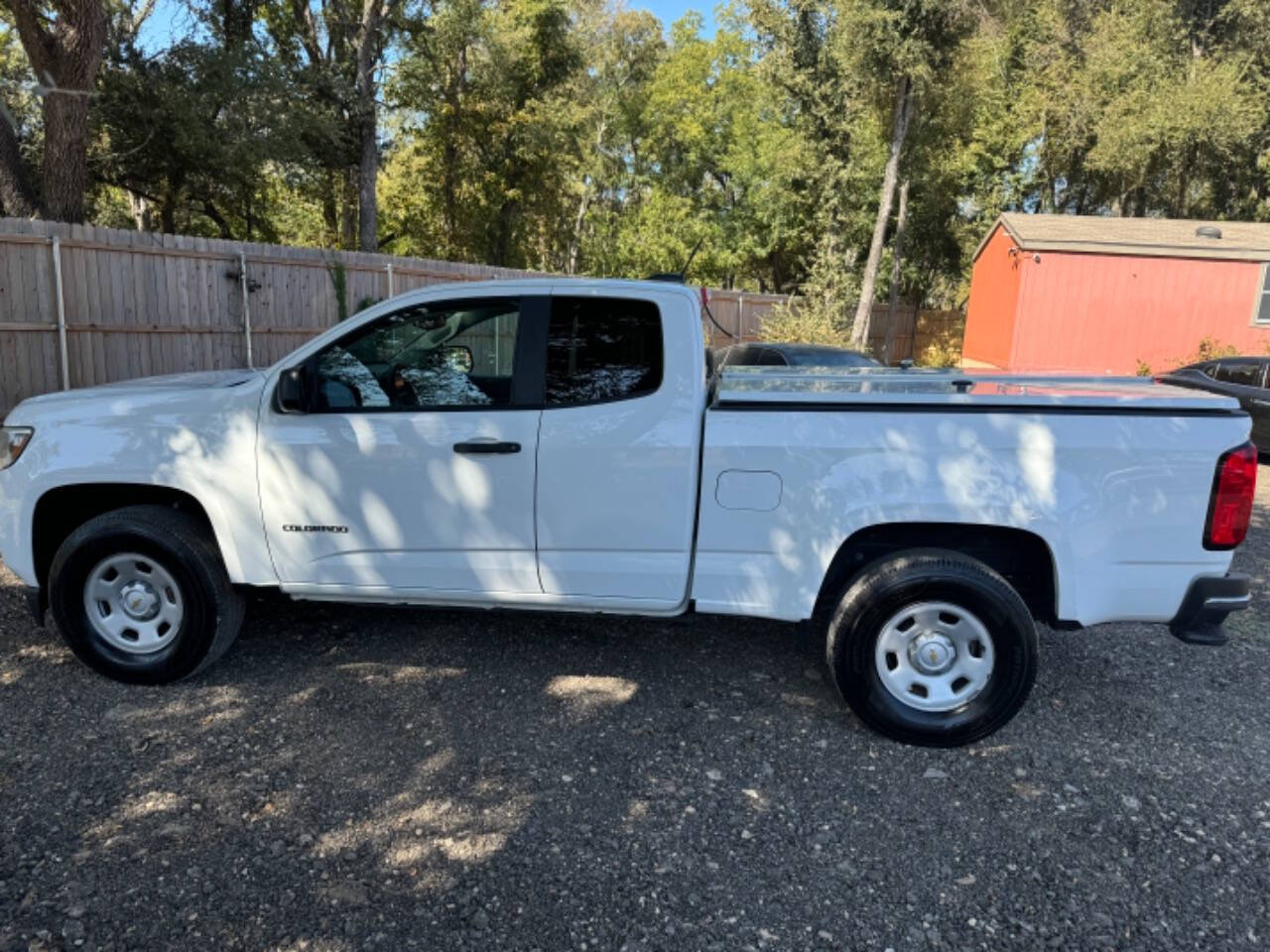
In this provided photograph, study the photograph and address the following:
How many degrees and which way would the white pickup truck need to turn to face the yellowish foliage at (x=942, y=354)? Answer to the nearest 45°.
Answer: approximately 90° to its right

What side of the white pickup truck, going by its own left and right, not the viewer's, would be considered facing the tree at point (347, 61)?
right

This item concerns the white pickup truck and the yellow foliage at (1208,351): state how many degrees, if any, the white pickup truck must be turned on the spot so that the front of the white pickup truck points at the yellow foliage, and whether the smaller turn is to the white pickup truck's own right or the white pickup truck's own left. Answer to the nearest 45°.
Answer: approximately 135° to the white pickup truck's own right

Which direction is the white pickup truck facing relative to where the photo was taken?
to the viewer's left

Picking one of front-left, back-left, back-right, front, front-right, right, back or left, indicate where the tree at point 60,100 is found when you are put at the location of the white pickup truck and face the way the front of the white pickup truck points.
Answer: front-right

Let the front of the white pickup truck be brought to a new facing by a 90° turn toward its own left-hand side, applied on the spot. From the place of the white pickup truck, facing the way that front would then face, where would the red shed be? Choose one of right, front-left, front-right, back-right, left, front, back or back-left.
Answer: back-left

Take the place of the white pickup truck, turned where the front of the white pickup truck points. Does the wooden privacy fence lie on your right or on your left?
on your right

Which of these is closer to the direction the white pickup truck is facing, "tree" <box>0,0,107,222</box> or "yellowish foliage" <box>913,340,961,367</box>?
the tree
